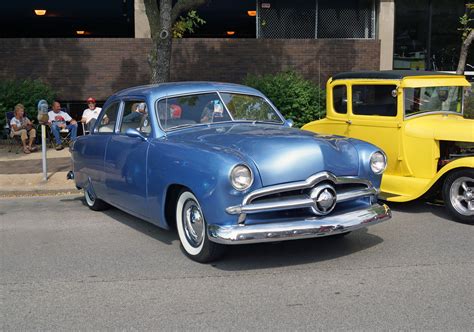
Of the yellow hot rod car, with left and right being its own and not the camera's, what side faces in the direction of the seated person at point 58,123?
back

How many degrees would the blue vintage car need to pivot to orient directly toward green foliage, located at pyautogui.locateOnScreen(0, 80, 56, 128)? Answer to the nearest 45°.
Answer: approximately 180°

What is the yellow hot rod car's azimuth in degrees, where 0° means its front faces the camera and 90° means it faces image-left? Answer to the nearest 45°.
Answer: approximately 315°

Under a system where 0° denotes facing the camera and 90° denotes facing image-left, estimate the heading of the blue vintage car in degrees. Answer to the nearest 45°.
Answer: approximately 315°

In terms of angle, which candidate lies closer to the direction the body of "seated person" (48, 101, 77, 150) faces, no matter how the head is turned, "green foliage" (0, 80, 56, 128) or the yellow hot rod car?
the yellow hot rod car

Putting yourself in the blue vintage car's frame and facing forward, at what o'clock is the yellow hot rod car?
The yellow hot rod car is roughly at 9 o'clock from the blue vintage car.

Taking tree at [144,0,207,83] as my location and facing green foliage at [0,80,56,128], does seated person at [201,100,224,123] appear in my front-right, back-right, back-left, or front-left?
back-left

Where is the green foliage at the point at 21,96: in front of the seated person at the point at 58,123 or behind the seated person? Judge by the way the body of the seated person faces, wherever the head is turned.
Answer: behind
